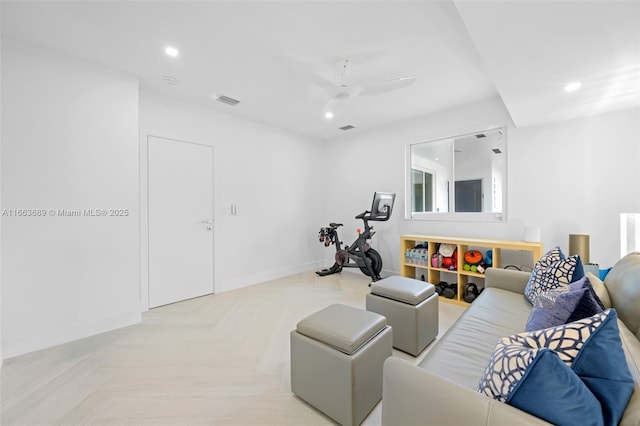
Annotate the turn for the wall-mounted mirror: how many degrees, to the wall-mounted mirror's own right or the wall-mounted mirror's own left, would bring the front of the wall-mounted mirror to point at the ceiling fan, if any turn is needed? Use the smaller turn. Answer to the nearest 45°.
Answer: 0° — it already faces it

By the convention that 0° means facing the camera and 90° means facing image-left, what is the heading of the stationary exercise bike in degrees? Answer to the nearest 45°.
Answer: approximately 315°

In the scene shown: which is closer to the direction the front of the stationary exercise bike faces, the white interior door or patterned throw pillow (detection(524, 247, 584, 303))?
the patterned throw pillow

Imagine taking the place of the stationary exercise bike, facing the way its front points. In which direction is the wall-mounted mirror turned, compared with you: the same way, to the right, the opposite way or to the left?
to the right

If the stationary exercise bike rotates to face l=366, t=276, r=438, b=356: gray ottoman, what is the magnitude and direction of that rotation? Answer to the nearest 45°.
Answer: approximately 45° to its right

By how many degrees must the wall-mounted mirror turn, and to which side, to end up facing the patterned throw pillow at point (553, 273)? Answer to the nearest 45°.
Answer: approximately 45° to its left

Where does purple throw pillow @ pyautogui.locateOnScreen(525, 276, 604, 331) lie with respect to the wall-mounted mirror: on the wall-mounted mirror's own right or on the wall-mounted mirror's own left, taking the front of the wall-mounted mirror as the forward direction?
on the wall-mounted mirror's own left
